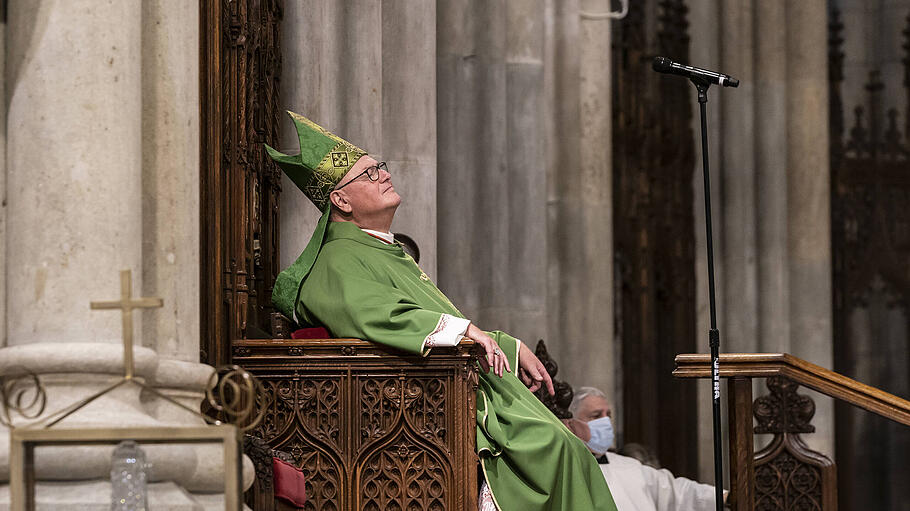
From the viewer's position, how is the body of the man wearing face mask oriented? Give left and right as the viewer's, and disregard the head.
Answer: facing the viewer and to the right of the viewer

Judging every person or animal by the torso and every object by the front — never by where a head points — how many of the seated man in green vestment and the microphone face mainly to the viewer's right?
1

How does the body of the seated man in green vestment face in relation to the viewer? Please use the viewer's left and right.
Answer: facing to the right of the viewer

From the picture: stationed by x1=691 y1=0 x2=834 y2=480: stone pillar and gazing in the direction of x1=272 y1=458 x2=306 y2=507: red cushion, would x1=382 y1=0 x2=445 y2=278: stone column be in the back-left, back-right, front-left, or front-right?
front-right

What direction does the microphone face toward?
to the viewer's left

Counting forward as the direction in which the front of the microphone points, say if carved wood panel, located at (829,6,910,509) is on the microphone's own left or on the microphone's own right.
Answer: on the microphone's own right

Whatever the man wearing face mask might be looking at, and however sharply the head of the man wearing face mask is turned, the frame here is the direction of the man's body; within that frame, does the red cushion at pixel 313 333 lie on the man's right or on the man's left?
on the man's right
